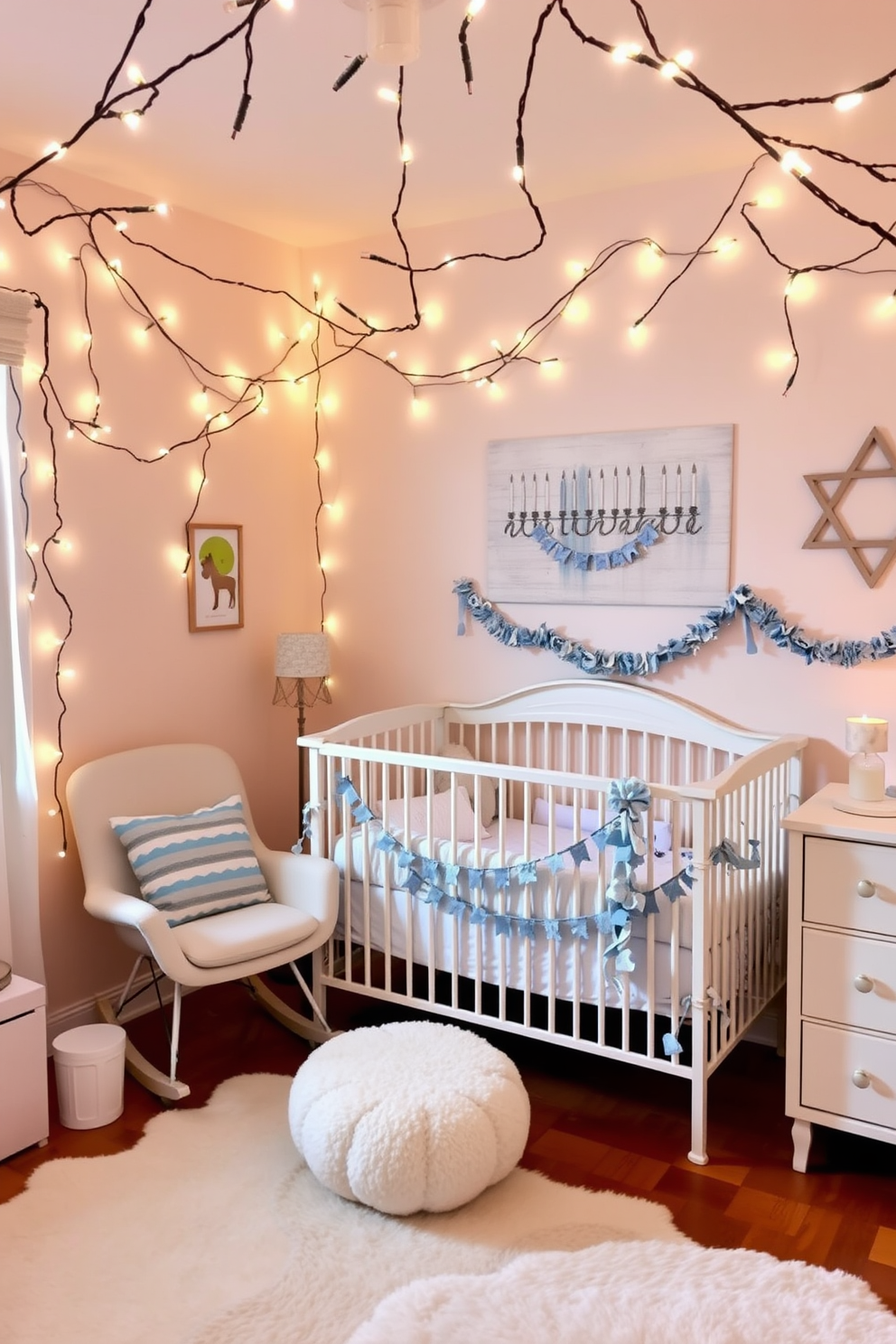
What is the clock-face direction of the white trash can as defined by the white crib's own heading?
The white trash can is roughly at 1 o'clock from the white crib.

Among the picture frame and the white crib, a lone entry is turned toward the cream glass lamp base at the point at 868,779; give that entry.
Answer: the picture frame

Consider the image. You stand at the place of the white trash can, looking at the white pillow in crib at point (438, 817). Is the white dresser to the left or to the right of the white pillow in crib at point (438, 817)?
right

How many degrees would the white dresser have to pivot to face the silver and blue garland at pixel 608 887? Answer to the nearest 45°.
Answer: approximately 45° to its right

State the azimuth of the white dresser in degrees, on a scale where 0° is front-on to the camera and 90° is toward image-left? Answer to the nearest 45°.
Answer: approximately 45°

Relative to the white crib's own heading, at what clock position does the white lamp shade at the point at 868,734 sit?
The white lamp shade is roughly at 8 o'clock from the white crib.
